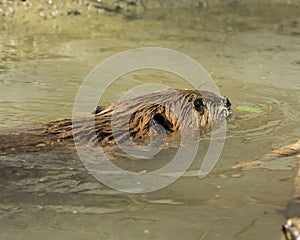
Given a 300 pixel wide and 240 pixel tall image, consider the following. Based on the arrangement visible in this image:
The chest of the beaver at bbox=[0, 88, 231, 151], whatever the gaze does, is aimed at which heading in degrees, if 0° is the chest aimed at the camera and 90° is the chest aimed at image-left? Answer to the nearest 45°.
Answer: approximately 270°
